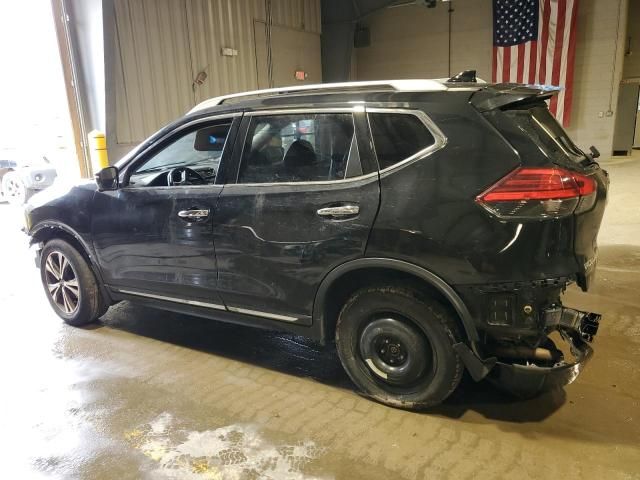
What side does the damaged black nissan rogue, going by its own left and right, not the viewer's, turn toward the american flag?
right

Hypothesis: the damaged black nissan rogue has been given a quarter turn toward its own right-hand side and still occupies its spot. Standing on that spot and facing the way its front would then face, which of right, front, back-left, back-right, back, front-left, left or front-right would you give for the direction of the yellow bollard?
left

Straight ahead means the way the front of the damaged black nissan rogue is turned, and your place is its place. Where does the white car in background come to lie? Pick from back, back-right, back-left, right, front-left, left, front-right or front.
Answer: front

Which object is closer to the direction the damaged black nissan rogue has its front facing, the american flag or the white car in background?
the white car in background

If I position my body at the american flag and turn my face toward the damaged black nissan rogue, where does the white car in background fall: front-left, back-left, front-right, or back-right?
front-right

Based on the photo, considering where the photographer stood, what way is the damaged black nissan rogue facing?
facing away from the viewer and to the left of the viewer
